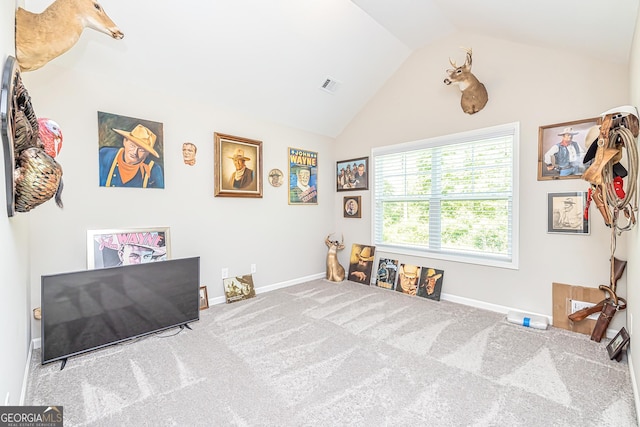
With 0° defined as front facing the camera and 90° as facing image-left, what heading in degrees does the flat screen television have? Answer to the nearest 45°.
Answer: approximately 315°

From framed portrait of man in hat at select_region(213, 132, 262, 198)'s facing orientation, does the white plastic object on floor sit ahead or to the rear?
ahead

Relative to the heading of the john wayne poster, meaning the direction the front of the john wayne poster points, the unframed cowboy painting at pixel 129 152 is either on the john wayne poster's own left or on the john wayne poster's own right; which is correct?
on the john wayne poster's own right

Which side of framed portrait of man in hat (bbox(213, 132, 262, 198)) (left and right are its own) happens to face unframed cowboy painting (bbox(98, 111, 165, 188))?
right

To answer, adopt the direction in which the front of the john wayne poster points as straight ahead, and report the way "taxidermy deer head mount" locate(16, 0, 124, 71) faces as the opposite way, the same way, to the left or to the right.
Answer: to the left

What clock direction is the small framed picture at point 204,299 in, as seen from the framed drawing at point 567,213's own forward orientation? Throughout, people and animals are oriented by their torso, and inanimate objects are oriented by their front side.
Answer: The small framed picture is roughly at 2 o'clock from the framed drawing.

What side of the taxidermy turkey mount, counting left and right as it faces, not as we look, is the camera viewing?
right

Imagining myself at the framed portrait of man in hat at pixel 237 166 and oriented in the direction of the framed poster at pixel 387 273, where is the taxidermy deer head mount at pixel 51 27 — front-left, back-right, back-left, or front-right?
back-right

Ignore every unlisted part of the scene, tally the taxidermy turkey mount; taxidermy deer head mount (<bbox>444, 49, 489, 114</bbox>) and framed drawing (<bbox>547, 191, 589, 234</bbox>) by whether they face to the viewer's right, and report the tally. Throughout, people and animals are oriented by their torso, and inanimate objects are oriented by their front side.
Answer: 1

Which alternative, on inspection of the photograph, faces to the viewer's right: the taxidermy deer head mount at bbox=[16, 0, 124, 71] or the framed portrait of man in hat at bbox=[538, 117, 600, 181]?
the taxidermy deer head mount

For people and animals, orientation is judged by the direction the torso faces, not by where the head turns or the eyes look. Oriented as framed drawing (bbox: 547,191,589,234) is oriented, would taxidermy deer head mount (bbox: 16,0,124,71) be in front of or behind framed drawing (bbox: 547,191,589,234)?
in front

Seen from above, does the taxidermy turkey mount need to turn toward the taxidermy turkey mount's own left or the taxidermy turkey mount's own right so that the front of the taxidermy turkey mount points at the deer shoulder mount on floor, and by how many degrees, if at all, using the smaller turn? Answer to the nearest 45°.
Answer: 0° — it already faces it
